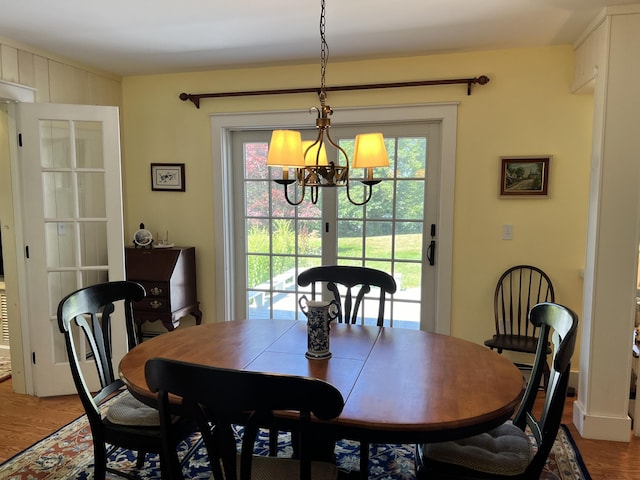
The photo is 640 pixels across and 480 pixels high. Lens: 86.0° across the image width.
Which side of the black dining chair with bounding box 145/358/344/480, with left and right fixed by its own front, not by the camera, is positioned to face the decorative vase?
front

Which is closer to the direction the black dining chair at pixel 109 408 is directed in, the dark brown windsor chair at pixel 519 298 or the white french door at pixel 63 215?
the dark brown windsor chair

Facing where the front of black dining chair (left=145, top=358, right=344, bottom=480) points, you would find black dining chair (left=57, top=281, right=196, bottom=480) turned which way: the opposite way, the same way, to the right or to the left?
to the right

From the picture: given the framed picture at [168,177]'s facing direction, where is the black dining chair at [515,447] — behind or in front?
in front

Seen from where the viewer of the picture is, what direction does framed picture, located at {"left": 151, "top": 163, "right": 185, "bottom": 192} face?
facing the viewer

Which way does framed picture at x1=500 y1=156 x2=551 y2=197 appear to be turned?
toward the camera

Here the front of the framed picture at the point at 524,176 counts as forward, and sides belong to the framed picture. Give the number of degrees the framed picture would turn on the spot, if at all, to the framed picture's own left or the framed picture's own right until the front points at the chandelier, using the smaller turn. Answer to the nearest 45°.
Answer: approximately 45° to the framed picture's own right

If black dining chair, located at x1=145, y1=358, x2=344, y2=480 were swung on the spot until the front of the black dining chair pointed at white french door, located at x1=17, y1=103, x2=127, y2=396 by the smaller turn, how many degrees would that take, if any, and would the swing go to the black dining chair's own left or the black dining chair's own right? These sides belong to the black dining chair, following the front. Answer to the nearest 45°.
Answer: approximately 90° to the black dining chair's own left

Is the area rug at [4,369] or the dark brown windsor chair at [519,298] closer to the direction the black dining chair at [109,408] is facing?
the dark brown windsor chair

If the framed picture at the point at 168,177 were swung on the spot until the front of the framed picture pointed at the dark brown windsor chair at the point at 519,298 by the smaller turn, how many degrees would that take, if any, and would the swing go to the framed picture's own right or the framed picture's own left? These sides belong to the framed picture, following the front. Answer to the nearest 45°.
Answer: approximately 45° to the framed picture's own left

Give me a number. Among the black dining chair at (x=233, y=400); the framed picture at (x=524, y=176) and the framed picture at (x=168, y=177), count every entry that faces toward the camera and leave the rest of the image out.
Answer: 2

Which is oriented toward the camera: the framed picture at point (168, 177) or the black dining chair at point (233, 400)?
the framed picture

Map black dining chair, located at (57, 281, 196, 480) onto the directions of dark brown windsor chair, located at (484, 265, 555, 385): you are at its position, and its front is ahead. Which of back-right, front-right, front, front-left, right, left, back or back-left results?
front
